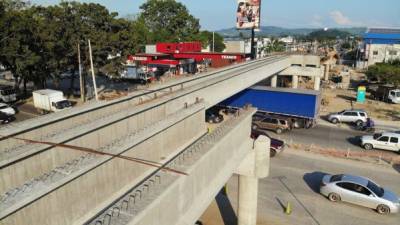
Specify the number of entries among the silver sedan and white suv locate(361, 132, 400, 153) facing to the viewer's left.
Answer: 1

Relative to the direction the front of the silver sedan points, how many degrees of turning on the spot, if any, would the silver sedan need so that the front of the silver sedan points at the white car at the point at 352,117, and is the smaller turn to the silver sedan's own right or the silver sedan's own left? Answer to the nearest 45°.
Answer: approximately 135° to the silver sedan's own left

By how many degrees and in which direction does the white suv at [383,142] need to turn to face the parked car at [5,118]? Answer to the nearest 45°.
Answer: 0° — it already faces it

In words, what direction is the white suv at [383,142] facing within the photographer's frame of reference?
facing to the left of the viewer

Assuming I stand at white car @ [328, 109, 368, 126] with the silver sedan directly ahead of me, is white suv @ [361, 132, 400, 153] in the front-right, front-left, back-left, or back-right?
front-left

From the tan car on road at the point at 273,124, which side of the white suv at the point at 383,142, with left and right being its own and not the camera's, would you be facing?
front

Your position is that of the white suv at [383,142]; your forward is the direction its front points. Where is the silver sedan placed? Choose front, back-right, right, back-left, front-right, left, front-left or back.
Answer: left

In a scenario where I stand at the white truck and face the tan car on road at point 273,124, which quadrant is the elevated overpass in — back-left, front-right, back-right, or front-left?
front-right

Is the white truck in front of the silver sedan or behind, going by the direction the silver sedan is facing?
behind

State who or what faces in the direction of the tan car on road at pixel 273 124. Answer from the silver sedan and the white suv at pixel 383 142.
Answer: the white suv

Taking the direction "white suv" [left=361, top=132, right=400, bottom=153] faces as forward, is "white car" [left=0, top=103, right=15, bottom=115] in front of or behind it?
in front

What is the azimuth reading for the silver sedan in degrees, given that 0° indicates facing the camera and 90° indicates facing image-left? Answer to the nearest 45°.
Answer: approximately 315°

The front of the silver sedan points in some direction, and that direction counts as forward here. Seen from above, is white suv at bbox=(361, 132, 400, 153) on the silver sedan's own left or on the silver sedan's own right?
on the silver sedan's own left

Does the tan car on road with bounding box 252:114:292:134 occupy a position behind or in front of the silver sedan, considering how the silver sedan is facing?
behind

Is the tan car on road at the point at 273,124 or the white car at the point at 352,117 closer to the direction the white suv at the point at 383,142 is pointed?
the tan car on road

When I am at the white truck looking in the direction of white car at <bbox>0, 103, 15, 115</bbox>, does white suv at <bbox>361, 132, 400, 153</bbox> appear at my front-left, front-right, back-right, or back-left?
back-left
